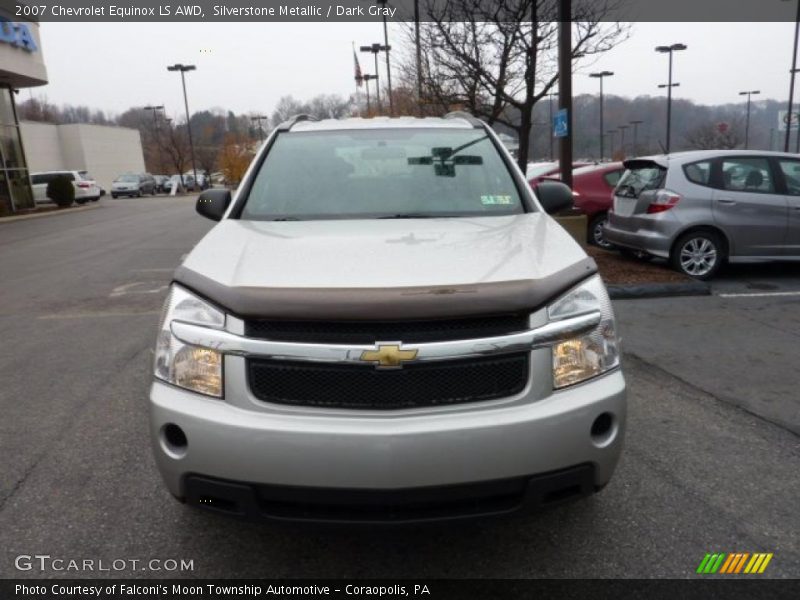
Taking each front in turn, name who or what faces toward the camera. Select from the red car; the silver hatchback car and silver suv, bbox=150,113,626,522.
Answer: the silver suv

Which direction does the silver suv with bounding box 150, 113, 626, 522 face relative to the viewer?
toward the camera

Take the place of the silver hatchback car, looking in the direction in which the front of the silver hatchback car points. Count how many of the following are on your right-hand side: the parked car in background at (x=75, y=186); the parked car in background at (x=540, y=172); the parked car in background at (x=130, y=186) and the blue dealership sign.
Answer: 0

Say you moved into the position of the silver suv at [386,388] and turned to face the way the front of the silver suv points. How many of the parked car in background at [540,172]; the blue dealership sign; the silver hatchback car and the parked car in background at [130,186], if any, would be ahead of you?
0

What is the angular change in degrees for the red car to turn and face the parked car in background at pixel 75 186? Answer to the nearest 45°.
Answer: approximately 90° to its left

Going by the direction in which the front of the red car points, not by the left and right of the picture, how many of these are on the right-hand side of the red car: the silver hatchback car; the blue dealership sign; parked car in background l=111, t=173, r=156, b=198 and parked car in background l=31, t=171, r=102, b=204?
1

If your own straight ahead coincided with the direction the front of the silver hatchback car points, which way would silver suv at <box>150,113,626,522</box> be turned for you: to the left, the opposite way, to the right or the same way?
to the right

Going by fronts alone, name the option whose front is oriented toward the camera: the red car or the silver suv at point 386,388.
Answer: the silver suv

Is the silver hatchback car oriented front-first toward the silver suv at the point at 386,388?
no

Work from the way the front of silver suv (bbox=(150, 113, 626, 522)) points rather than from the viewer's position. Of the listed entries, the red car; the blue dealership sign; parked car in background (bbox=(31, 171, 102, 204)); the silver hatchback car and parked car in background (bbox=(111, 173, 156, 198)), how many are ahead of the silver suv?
0

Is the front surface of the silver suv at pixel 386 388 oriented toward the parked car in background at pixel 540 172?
no

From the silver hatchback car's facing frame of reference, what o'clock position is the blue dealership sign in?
The blue dealership sign is roughly at 8 o'clock from the silver hatchback car.

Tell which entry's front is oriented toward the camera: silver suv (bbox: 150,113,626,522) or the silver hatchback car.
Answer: the silver suv

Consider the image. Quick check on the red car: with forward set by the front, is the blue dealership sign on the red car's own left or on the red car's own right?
on the red car's own left

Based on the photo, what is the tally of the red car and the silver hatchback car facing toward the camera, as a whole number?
0

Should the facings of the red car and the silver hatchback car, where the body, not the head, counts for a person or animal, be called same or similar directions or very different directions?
same or similar directions

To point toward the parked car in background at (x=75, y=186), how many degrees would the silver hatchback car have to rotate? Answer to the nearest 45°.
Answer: approximately 90° to its left

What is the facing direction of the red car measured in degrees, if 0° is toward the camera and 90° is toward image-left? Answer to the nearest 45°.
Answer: approximately 225°
